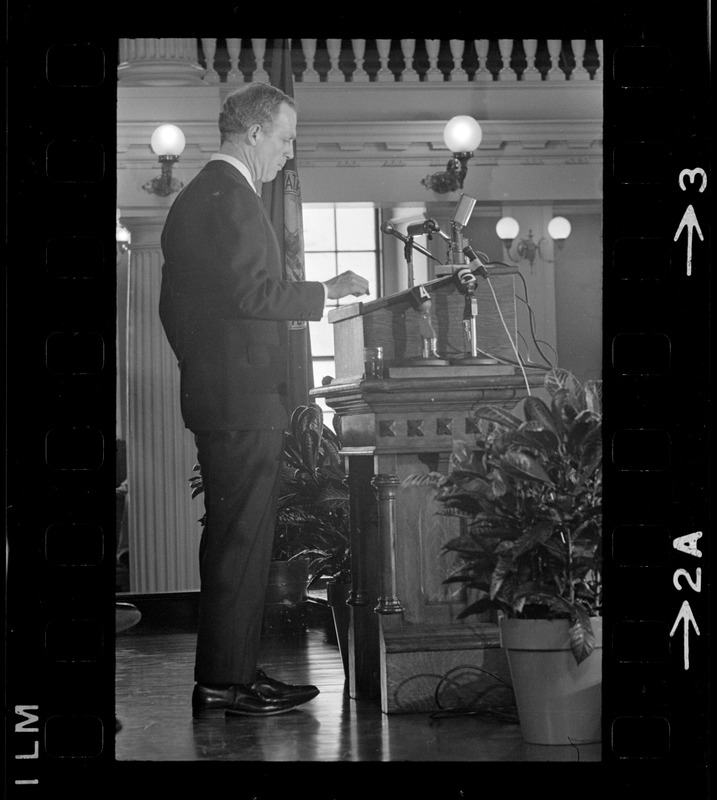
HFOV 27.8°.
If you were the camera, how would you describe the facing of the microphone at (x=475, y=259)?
facing to the left of the viewer

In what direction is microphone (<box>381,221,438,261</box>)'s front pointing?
to the viewer's left

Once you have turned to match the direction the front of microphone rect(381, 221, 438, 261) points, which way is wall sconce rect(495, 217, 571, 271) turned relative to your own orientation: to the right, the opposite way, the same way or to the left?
to the left

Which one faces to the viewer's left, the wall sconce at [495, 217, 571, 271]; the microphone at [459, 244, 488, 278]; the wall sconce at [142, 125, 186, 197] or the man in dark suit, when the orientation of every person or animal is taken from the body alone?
the microphone

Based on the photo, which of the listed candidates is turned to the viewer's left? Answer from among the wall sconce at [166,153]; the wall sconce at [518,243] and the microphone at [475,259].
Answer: the microphone

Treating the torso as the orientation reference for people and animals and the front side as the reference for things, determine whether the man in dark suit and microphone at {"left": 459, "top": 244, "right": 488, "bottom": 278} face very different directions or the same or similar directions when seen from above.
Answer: very different directions

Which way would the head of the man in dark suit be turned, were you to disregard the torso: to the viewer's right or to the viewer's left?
to the viewer's right
